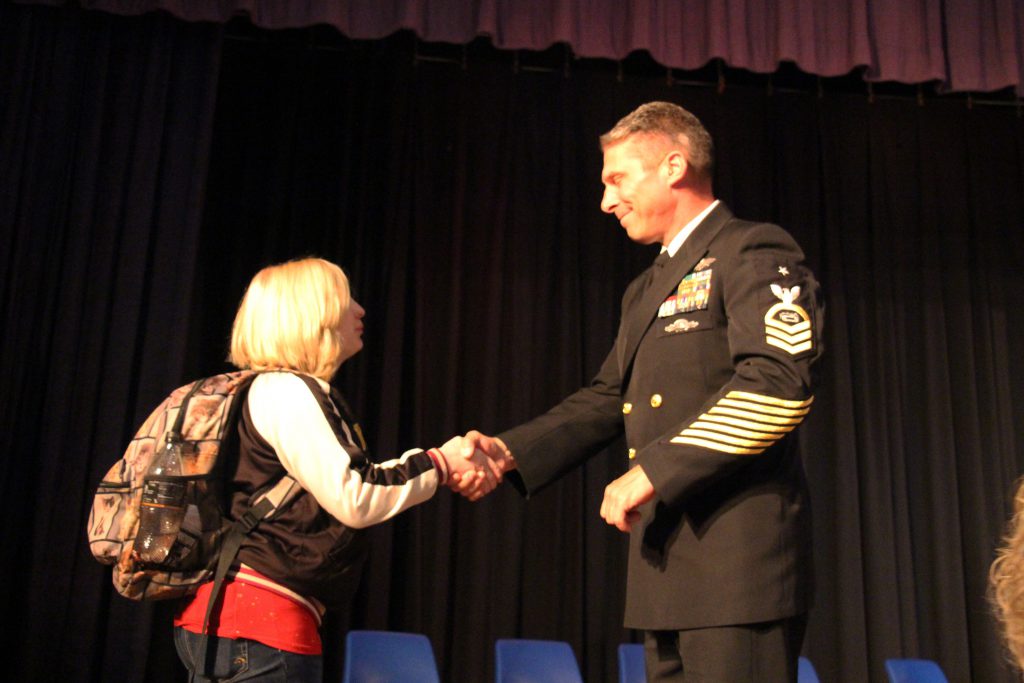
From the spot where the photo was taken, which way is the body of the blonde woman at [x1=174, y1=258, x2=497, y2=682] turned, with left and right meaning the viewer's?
facing to the right of the viewer

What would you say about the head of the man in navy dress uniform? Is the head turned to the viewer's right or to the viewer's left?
to the viewer's left

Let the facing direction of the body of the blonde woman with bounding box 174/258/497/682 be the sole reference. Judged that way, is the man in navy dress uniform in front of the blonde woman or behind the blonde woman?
in front
